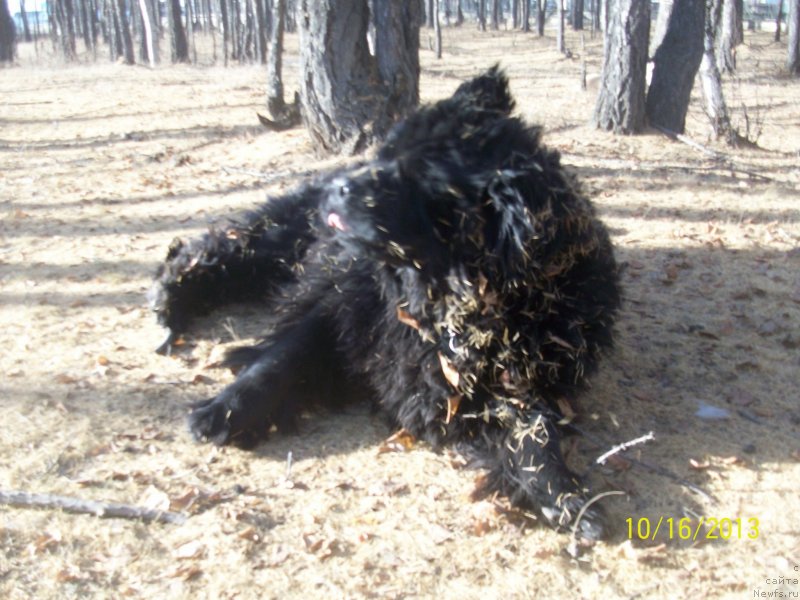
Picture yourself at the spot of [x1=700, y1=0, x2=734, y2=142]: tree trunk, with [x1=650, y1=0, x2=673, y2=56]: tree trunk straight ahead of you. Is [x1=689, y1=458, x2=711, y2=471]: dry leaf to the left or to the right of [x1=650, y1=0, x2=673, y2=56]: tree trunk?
left

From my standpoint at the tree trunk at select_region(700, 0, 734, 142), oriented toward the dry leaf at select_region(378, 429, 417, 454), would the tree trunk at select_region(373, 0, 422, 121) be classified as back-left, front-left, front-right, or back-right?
front-right
